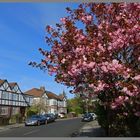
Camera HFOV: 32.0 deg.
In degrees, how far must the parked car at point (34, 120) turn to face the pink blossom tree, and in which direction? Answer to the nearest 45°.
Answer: approximately 45° to its left

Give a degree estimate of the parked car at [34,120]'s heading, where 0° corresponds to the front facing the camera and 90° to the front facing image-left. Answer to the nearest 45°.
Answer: approximately 45°
